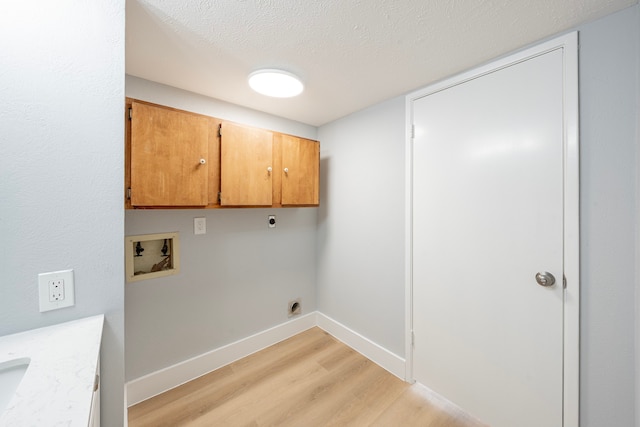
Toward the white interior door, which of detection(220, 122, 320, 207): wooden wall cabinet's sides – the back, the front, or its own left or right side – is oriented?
front

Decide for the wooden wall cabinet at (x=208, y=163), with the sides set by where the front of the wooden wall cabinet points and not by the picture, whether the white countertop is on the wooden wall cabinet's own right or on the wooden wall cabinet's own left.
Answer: on the wooden wall cabinet's own right

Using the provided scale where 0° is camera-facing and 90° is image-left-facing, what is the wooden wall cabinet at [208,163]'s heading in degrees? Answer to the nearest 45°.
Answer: approximately 315°

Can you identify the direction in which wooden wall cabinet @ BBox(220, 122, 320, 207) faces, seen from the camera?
facing the viewer and to the right of the viewer
